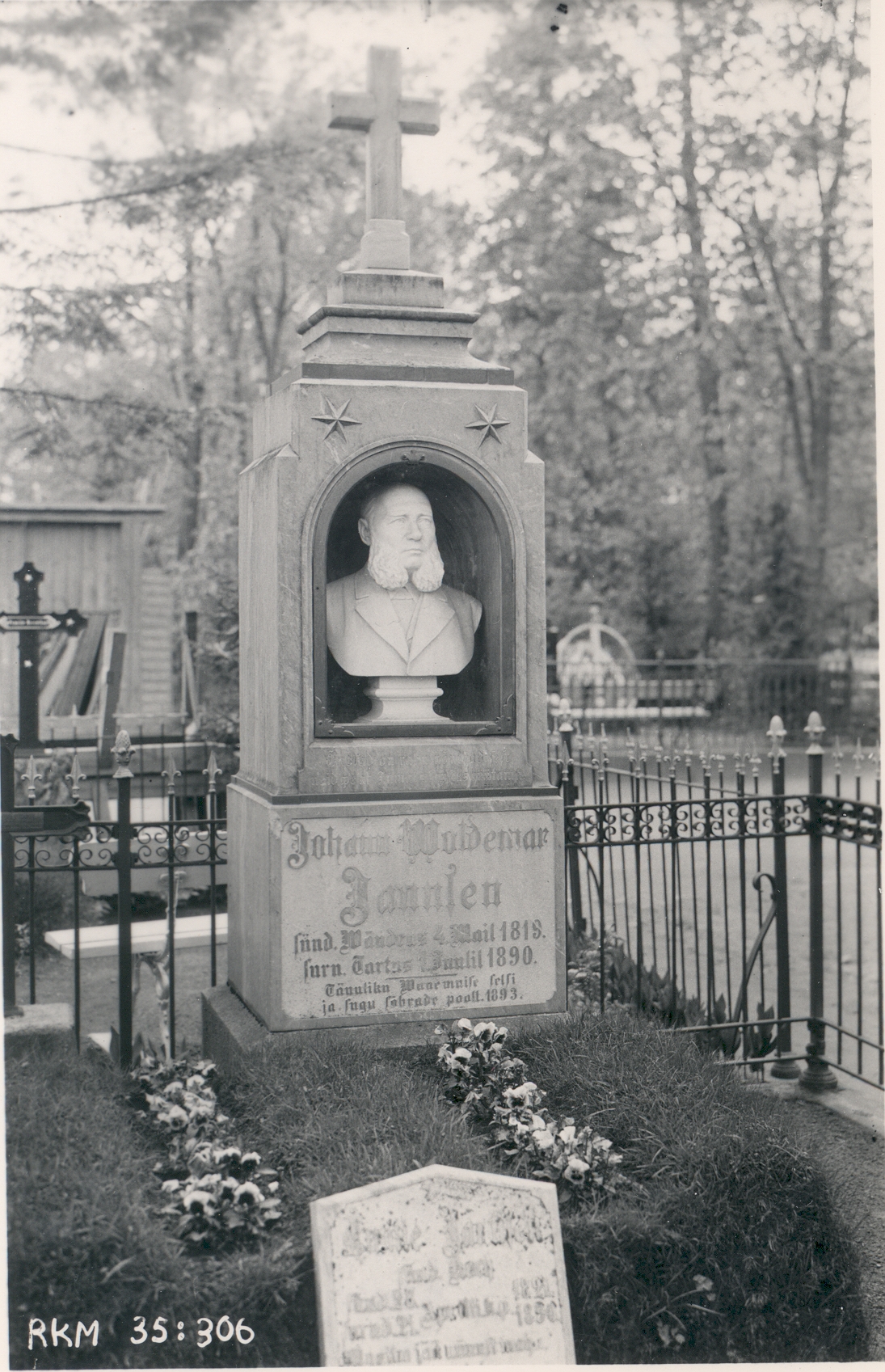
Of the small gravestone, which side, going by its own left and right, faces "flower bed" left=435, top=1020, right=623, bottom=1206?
back

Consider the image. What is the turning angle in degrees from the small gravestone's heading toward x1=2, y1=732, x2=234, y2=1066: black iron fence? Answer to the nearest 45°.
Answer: approximately 135° to its right

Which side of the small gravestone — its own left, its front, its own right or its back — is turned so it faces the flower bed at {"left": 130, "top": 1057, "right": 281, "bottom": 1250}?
right

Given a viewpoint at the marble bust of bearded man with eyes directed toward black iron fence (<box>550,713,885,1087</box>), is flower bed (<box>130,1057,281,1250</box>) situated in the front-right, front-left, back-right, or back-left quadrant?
back-right

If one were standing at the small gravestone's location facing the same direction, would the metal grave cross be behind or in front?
behind

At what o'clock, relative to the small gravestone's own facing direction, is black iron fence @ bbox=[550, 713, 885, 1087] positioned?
The black iron fence is roughly at 7 o'clock from the small gravestone.

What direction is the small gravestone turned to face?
toward the camera

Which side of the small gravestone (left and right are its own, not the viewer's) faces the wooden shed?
back

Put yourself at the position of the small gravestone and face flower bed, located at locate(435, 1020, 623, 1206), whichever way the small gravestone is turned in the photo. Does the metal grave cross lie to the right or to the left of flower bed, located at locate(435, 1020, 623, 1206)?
left

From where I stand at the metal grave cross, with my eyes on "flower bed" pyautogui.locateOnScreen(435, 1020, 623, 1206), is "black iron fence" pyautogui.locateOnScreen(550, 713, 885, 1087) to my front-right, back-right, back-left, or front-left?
front-left
